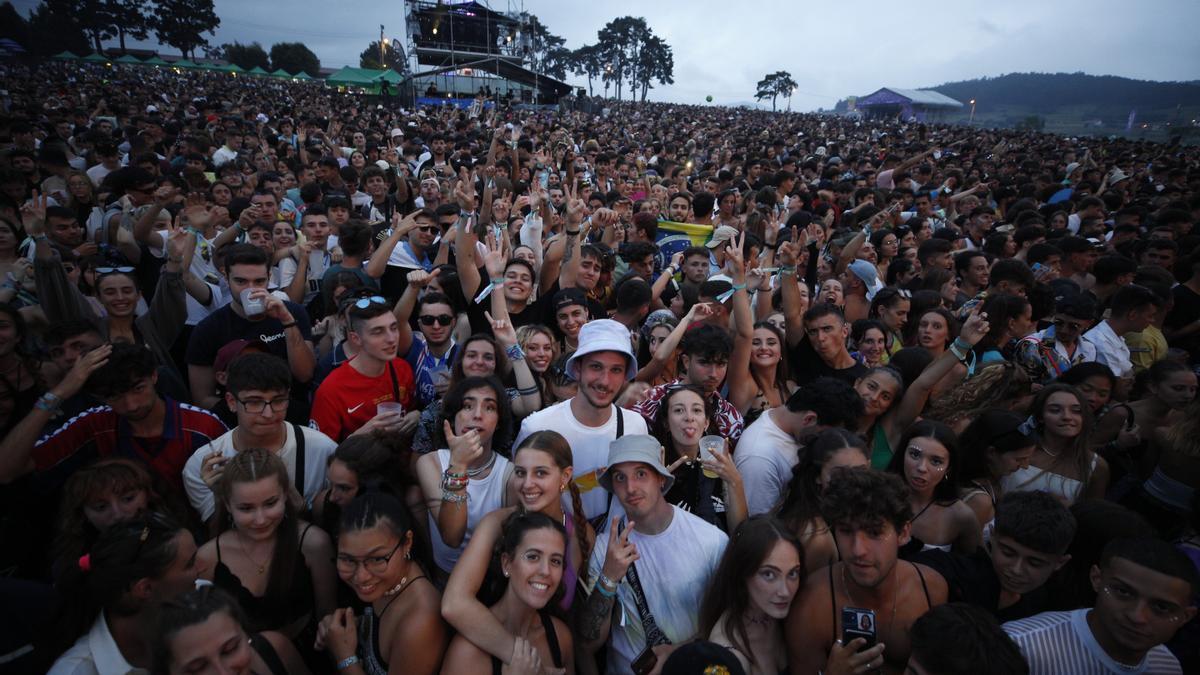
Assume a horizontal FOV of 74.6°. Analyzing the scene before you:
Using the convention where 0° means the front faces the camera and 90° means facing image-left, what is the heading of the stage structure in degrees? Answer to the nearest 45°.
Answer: approximately 0°

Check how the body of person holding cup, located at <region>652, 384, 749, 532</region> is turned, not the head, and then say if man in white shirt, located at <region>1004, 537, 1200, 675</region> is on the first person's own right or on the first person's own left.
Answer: on the first person's own left

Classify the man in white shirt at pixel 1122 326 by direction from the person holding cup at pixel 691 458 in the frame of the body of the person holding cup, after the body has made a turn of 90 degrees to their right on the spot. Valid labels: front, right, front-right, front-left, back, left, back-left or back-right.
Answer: back-right

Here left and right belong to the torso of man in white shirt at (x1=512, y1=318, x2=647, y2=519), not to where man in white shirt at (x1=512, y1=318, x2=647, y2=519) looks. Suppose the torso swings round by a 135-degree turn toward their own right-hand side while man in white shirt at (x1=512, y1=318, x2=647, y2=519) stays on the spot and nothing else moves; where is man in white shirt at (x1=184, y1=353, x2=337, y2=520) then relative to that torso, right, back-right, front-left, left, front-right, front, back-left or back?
front-left

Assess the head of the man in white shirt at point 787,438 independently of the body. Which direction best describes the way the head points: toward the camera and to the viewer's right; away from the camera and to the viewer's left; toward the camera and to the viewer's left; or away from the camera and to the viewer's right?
away from the camera and to the viewer's right

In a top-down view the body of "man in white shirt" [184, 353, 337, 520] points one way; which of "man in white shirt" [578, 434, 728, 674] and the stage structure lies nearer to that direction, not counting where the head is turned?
the man in white shirt
